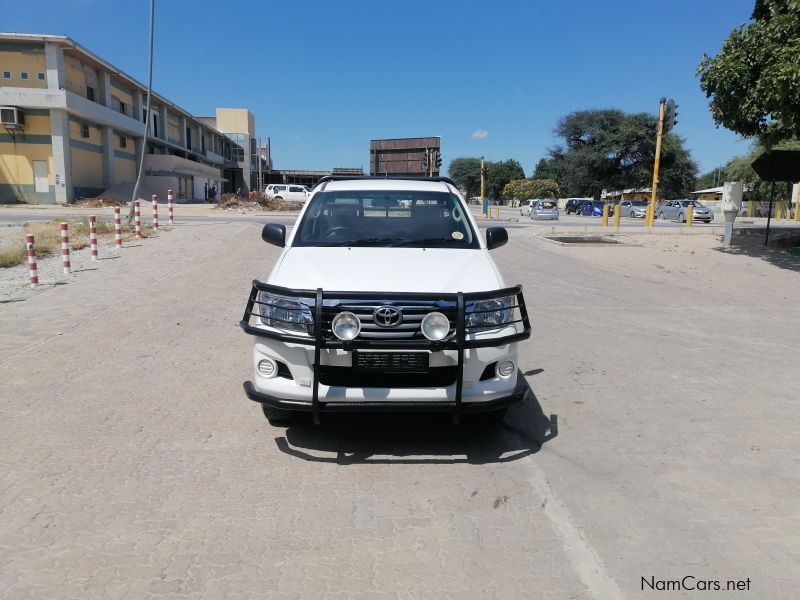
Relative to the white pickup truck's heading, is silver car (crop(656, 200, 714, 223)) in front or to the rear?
to the rear

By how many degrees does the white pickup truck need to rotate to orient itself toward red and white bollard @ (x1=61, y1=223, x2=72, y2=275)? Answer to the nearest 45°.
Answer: approximately 135° to its right

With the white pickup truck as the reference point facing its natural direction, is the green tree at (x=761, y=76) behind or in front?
behind

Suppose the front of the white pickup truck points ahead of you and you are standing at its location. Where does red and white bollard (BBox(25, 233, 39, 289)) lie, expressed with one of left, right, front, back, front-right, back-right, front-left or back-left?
back-right

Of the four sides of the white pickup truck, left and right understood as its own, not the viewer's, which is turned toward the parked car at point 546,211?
back

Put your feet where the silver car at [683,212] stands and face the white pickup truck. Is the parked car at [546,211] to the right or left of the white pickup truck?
right

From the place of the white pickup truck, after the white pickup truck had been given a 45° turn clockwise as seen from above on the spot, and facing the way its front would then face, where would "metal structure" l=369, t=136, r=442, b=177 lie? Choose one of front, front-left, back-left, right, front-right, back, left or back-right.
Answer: back-right

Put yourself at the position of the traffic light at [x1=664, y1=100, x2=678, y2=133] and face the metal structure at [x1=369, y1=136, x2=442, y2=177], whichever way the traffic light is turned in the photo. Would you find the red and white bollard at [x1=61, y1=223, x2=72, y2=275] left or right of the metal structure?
left

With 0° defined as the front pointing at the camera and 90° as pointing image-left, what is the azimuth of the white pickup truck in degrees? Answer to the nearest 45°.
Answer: approximately 0°

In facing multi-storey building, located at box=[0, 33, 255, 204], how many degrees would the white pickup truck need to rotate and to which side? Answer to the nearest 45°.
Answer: approximately 135° to its right

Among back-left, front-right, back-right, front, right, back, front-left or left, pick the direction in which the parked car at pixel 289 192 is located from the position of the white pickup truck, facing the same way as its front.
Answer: back

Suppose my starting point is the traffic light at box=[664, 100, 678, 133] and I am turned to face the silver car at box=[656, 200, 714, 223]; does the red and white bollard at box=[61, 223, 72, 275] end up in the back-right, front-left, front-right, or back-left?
back-left

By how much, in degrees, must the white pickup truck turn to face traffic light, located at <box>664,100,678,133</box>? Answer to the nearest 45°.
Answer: approximately 135° to its left
